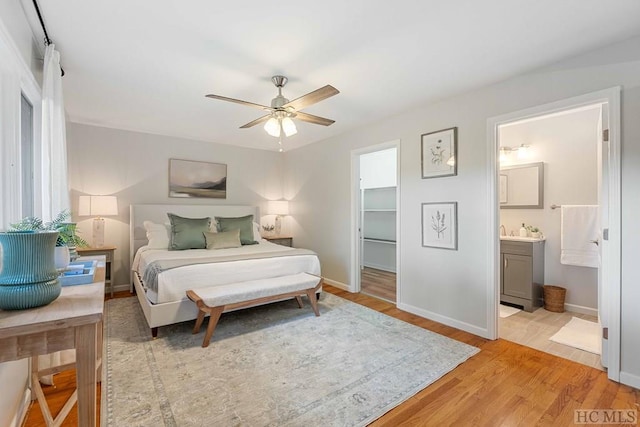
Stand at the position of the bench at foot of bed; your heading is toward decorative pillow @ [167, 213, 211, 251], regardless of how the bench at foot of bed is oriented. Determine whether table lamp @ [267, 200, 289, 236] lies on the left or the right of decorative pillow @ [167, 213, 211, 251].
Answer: right

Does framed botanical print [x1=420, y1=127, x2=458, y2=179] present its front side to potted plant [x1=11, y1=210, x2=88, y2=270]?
yes

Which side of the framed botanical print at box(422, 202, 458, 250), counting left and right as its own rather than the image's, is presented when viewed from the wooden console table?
front

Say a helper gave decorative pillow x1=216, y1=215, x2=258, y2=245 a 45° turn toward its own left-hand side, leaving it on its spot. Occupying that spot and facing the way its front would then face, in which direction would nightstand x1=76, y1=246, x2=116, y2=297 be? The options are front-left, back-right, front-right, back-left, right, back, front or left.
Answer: back-right

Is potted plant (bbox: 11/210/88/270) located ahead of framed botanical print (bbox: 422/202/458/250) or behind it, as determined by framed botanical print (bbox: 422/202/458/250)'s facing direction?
ahead

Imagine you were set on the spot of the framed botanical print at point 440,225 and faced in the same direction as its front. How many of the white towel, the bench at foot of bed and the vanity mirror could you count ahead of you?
1

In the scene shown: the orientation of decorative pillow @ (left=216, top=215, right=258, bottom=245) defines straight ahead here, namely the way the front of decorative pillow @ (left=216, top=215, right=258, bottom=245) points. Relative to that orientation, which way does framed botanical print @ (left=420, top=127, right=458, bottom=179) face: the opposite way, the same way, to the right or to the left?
to the right

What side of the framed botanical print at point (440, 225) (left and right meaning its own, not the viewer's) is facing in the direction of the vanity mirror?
back

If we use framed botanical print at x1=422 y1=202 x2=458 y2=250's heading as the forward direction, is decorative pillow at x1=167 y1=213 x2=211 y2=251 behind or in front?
in front

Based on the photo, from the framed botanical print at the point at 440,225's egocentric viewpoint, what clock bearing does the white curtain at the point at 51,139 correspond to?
The white curtain is roughly at 12 o'clock from the framed botanical print.

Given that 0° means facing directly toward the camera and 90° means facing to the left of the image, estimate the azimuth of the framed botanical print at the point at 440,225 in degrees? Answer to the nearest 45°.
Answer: approximately 45°

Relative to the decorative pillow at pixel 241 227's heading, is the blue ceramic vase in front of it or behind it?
in front
